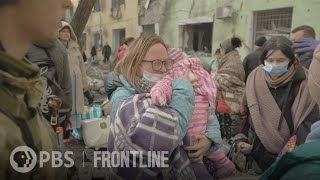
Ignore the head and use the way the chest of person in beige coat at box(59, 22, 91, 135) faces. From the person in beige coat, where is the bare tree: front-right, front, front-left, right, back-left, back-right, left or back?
back-right

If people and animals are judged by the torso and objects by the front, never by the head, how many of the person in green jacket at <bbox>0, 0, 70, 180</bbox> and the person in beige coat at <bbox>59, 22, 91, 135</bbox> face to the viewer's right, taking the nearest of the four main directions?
1

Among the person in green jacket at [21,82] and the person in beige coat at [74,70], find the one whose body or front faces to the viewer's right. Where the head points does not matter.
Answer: the person in green jacket

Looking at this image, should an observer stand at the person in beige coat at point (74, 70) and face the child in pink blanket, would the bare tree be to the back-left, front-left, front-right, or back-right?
back-left

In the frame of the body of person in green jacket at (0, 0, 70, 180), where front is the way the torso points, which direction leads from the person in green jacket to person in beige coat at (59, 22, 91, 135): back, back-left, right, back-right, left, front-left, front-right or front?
left

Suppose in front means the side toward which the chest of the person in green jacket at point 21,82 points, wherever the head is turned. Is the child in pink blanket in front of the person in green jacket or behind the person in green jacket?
in front

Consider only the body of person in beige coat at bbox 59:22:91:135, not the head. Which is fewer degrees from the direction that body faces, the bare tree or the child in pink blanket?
the child in pink blanket

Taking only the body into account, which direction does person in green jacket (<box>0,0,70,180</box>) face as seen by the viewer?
to the viewer's right
